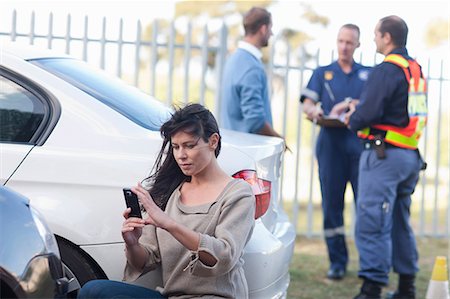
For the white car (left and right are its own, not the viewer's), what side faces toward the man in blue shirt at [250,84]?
right

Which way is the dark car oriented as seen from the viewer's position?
to the viewer's right

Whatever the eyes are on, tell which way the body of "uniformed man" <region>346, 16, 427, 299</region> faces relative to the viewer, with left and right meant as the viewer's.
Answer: facing away from the viewer and to the left of the viewer

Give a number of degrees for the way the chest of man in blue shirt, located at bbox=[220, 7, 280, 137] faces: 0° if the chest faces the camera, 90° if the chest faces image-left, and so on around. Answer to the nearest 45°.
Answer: approximately 225°

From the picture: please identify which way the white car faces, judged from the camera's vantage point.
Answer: facing to the left of the viewer
